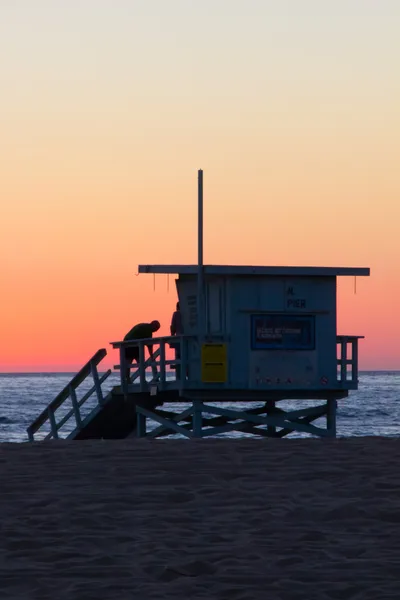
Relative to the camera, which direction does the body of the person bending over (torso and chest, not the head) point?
to the viewer's right
